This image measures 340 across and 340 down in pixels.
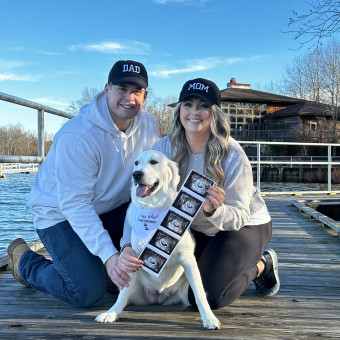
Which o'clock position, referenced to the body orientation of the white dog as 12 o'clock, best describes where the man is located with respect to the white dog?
The man is roughly at 4 o'clock from the white dog.

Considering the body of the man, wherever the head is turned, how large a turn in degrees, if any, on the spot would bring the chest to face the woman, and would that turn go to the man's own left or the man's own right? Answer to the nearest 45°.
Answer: approximately 45° to the man's own left

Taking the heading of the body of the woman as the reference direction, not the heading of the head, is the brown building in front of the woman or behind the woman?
behind

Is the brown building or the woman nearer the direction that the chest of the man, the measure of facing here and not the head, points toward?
the woman

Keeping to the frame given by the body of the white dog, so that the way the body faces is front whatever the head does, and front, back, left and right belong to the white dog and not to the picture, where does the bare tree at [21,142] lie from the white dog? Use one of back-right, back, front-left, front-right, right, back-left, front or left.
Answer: back-right

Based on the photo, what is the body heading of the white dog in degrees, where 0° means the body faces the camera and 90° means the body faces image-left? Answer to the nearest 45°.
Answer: approximately 0°

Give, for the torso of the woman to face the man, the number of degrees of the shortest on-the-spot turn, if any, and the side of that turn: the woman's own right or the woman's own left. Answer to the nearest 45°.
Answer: approximately 45° to the woman's own right

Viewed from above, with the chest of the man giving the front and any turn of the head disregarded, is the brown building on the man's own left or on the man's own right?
on the man's own left

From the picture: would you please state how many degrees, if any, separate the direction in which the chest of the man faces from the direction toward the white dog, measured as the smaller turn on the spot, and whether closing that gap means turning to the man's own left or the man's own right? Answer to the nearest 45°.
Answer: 0° — they already face it

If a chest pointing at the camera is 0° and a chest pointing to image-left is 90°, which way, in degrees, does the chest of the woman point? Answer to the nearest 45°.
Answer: approximately 45°

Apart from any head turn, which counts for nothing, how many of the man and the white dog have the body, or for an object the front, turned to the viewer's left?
0

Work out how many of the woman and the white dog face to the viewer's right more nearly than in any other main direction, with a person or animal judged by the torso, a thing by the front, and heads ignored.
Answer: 0
